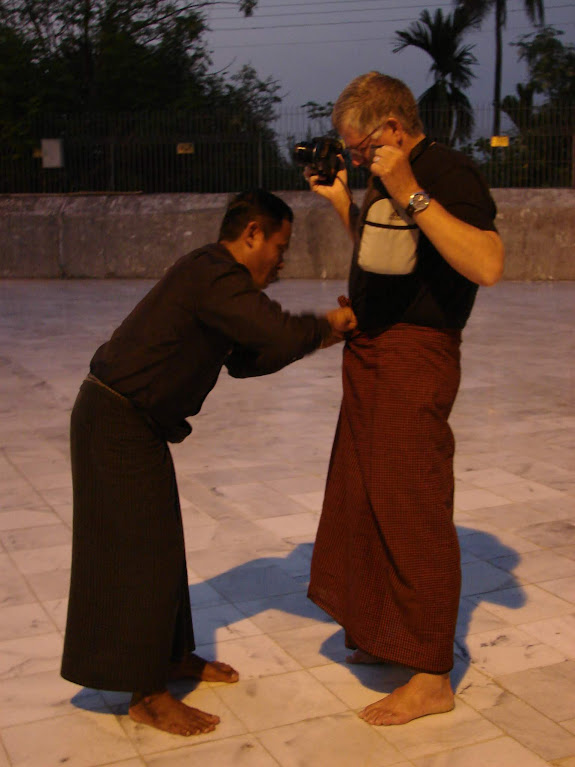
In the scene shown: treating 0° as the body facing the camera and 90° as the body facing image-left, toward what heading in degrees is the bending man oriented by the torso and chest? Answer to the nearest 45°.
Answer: approximately 270°

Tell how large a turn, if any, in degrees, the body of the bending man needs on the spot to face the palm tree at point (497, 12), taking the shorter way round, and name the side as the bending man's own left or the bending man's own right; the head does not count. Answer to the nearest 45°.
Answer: approximately 90° to the bending man's own left

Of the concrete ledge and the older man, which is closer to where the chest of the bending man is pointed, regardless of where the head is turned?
the older man

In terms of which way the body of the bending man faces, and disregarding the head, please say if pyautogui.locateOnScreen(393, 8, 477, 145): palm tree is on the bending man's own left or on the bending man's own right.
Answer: on the bending man's own left

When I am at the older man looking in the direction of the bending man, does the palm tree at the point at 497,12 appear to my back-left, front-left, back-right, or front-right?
back-right

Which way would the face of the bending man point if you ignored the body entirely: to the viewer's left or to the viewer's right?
to the viewer's right

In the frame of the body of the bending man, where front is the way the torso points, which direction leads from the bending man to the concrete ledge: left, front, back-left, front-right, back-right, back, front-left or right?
left

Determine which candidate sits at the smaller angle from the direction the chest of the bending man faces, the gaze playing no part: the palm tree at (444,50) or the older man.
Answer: the older man

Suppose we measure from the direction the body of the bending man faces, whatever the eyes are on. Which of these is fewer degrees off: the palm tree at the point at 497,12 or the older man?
the older man

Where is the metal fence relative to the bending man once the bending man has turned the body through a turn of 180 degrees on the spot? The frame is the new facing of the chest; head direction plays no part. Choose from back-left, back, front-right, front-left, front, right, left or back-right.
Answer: right

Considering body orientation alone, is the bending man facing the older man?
yes
